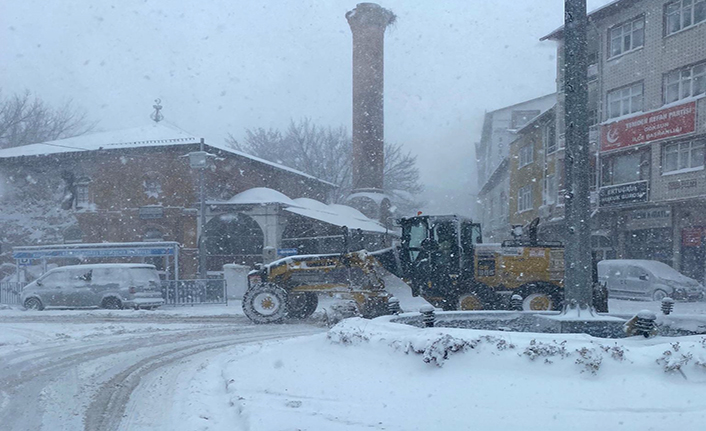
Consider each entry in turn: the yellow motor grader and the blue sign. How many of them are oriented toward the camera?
1

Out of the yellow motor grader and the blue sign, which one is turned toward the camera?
the blue sign

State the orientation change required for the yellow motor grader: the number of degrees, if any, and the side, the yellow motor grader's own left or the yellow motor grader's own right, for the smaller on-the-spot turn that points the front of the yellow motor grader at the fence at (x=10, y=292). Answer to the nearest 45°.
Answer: approximately 45° to the yellow motor grader's own right

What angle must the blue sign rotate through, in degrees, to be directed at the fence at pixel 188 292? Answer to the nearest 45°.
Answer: approximately 45° to its left

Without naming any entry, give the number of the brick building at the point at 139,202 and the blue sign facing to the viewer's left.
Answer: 0

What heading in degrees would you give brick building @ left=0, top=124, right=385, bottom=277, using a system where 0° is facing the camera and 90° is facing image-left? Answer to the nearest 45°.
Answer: approximately 315°

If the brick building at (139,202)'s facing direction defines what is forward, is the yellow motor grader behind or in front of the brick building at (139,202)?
in front

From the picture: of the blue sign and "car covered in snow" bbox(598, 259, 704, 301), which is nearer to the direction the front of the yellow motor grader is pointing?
the blue sign

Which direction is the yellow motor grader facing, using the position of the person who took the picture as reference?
facing to the left of the viewer

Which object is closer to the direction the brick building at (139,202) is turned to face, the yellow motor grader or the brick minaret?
the yellow motor grader

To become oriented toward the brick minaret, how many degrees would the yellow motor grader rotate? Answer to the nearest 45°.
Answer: approximately 90° to its right

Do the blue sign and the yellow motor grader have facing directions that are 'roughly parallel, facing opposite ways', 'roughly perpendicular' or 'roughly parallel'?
roughly perpendicular

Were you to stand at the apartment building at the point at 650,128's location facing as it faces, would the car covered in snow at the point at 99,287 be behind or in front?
in front

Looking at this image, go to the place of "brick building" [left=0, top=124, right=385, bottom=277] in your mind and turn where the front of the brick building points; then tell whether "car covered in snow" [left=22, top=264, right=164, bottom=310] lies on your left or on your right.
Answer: on your right
